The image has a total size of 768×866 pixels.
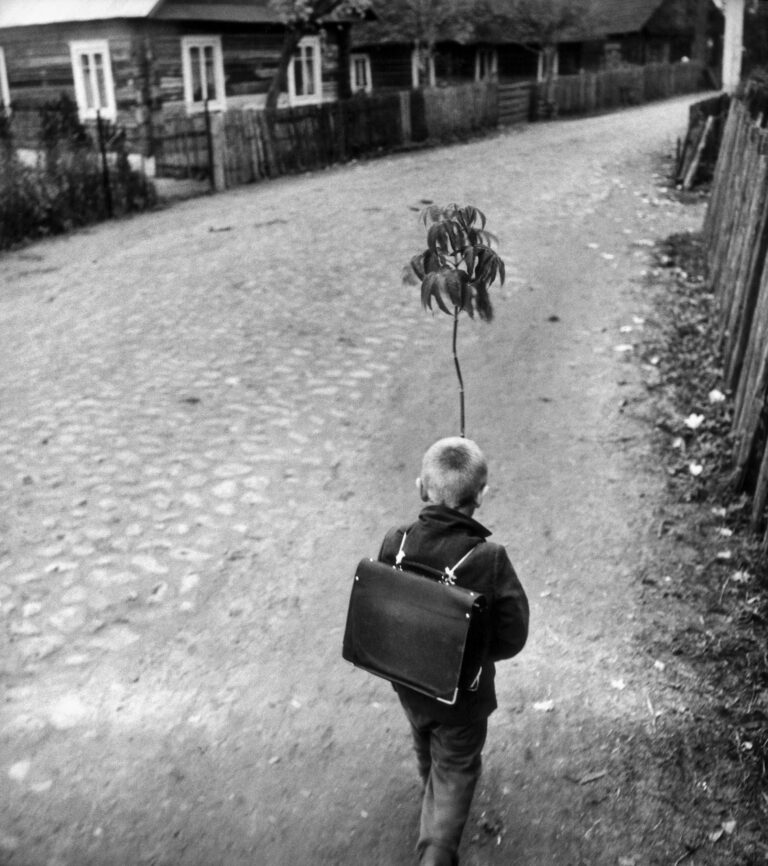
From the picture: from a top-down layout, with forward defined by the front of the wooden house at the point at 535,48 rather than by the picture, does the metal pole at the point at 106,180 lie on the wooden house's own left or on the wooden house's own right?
on the wooden house's own right

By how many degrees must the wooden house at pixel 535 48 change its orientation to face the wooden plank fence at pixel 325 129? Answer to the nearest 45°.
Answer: approximately 45° to its right

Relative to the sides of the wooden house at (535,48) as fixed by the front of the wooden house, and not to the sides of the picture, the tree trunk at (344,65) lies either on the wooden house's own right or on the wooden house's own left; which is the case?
on the wooden house's own right

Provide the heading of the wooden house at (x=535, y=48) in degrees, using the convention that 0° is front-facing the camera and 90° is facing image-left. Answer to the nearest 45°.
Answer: approximately 315°

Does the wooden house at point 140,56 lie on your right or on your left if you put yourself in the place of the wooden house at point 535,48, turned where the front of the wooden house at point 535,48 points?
on your right

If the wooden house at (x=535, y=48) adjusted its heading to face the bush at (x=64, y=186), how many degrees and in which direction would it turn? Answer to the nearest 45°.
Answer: approximately 45° to its right

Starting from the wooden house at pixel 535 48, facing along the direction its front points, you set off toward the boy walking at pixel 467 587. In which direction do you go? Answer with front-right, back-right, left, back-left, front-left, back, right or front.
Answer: front-right

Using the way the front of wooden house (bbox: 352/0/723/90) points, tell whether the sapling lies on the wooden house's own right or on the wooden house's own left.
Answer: on the wooden house's own right
